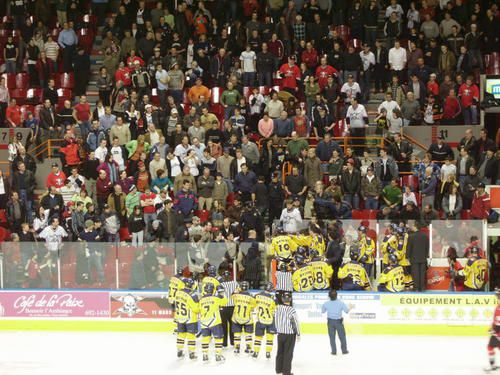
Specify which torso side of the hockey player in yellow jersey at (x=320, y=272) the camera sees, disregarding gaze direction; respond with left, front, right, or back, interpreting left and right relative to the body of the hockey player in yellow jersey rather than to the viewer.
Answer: back

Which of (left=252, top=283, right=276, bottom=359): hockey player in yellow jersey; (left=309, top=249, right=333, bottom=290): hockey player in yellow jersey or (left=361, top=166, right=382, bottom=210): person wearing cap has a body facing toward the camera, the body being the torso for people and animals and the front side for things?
the person wearing cap

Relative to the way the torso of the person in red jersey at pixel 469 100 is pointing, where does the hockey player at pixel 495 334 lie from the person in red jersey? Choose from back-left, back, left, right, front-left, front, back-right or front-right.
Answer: front

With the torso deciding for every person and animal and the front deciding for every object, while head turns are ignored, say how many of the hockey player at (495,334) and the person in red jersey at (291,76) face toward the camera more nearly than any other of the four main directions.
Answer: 1

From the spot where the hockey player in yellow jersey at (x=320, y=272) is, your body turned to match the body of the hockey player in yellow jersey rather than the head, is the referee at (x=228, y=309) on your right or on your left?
on your left

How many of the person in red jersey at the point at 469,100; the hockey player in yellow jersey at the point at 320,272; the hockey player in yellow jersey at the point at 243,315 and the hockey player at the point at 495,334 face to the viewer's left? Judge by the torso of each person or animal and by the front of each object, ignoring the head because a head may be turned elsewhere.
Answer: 1

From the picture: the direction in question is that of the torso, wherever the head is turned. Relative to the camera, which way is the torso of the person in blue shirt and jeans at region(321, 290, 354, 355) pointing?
away from the camera

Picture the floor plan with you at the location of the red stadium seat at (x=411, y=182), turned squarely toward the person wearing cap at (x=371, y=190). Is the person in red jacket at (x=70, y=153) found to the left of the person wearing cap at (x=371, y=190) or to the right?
right

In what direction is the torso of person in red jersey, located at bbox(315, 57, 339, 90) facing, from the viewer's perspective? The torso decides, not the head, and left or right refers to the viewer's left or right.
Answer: facing the viewer

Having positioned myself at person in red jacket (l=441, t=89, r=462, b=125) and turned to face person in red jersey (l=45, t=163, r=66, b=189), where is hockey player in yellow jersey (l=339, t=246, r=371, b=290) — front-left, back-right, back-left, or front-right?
front-left

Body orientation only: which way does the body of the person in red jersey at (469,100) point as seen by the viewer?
toward the camera

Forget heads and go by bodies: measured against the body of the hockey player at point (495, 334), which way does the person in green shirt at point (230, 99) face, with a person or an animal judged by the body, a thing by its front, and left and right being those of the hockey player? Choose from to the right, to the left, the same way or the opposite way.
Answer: to the left

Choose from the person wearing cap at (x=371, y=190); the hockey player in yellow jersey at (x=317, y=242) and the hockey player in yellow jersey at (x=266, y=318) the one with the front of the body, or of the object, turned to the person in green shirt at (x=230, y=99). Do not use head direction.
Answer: the hockey player in yellow jersey at (x=266, y=318)

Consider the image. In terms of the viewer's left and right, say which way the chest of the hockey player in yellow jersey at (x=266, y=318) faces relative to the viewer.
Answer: facing away from the viewer

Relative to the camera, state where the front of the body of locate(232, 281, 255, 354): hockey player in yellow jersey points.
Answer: away from the camera

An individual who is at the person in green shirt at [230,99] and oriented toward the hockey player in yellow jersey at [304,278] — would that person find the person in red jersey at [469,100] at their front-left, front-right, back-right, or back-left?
front-left

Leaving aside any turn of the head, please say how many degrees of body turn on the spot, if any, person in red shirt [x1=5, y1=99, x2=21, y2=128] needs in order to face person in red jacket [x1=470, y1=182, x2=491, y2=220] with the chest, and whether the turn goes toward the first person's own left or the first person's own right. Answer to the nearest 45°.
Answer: approximately 45° to the first person's own left
